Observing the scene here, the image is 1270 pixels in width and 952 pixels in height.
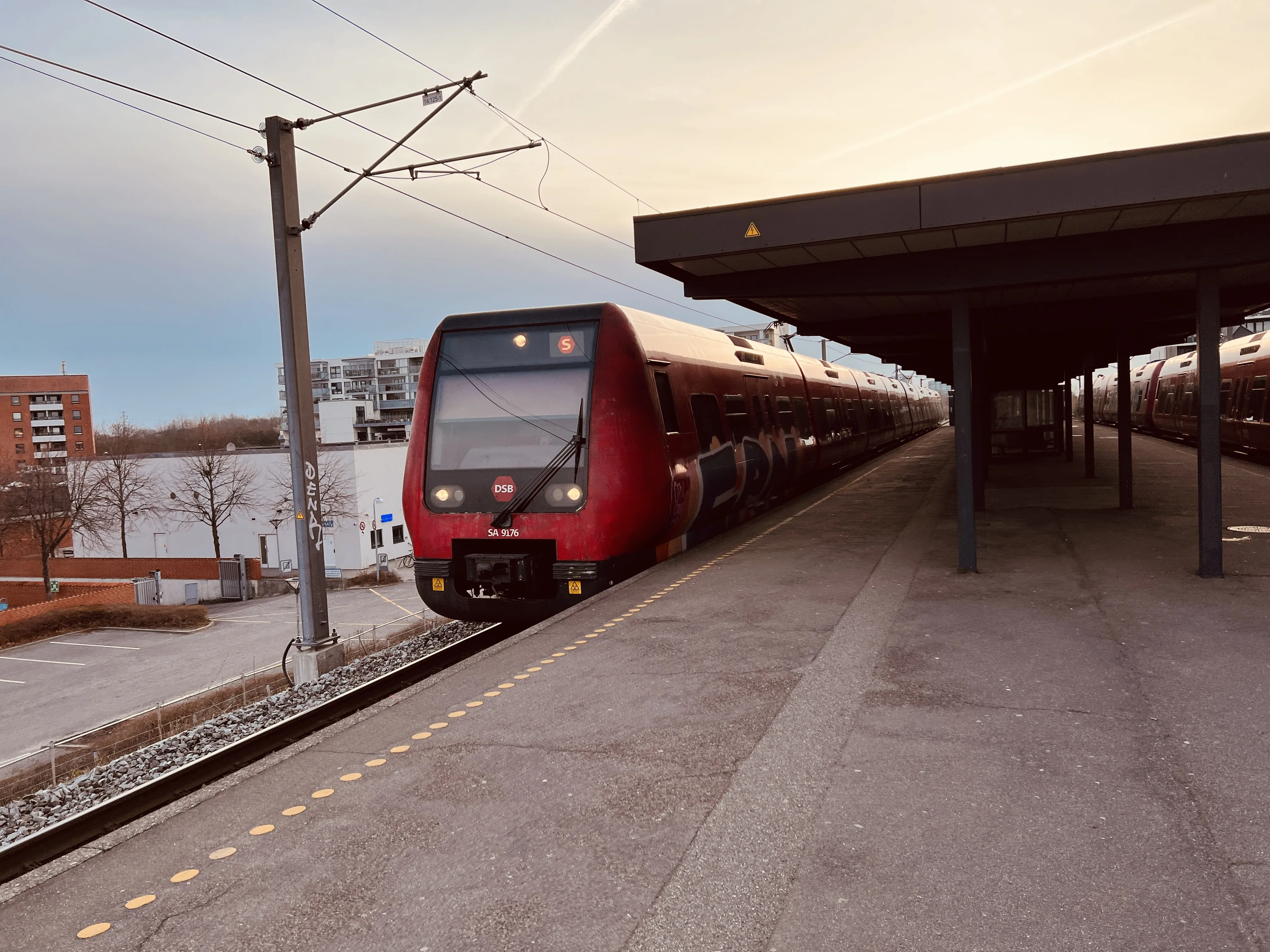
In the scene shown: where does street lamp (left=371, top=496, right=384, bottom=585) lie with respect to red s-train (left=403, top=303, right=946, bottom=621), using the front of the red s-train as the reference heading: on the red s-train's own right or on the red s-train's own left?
on the red s-train's own right

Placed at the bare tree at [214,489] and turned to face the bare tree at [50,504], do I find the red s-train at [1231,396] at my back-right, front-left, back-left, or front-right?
back-left

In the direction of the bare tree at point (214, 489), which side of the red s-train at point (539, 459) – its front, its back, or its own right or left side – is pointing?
right

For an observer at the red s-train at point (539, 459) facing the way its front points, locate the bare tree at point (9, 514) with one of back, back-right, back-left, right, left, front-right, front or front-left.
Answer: right

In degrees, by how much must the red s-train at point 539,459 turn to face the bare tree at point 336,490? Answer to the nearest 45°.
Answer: approximately 90° to its right

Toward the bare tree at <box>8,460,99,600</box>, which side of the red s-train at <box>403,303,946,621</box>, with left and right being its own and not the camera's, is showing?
right

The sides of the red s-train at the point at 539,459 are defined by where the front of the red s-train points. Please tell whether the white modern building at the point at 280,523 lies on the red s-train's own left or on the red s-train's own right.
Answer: on the red s-train's own right

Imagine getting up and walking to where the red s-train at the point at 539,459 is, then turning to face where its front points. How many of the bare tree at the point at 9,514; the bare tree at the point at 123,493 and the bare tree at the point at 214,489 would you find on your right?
3

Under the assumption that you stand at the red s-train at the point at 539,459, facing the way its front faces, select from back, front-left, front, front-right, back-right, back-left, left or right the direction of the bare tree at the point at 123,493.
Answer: right

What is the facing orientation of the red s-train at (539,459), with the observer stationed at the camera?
facing the viewer and to the left of the viewer
